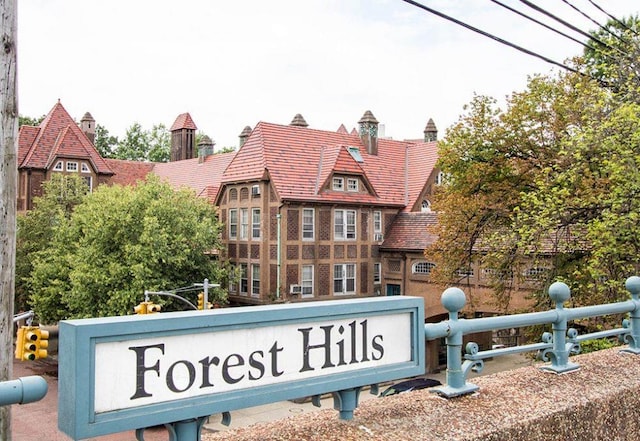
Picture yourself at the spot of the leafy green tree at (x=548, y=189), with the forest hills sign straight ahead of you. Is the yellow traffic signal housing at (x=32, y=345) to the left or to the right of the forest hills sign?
right

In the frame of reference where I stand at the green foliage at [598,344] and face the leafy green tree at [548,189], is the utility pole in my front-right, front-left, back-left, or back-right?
back-left

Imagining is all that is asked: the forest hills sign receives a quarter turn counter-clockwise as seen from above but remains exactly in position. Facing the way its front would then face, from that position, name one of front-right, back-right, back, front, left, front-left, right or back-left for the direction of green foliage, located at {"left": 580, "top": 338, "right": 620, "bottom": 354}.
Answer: front

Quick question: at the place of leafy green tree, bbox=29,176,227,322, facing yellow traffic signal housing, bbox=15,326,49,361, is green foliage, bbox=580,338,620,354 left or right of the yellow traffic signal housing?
left

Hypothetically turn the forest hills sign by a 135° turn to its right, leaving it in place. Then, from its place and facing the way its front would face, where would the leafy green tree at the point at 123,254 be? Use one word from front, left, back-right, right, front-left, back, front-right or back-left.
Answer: right

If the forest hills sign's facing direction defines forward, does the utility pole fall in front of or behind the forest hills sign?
behind

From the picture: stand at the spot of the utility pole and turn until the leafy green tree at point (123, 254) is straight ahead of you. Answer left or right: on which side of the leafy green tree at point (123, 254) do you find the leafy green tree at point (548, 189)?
right

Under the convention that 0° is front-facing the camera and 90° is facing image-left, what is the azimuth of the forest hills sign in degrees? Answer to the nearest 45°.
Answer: approximately 315°
